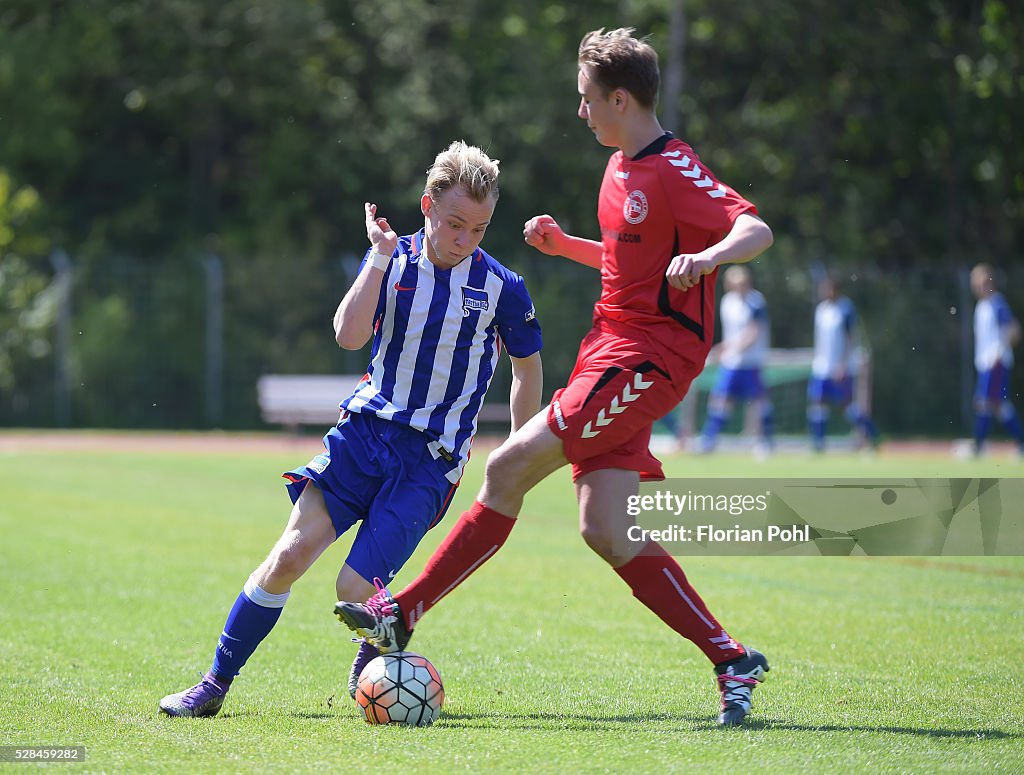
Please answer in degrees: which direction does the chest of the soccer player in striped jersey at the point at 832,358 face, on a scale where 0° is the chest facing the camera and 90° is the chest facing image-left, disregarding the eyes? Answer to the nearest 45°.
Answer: approximately 45°

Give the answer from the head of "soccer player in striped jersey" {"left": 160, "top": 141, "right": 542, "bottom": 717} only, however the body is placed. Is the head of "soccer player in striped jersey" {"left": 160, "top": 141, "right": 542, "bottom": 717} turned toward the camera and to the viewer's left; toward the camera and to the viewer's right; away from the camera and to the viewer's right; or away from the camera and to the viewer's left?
toward the camera and to the viewer's right

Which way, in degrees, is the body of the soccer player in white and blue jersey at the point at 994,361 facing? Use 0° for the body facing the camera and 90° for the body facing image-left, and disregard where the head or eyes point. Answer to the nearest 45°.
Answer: approximately 45°

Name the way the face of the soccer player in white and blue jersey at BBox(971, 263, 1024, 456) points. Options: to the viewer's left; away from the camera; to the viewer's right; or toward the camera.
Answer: to the viewer's left

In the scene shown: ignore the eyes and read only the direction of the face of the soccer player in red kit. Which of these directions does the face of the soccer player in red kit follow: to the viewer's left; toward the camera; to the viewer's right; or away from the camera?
to the viewer's left
